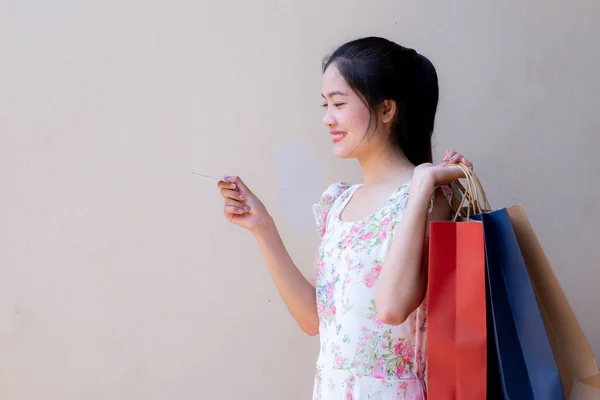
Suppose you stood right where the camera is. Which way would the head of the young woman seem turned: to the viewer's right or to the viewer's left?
to the viewer's left

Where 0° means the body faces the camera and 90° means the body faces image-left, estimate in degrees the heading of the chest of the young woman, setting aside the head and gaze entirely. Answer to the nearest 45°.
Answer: approximately 45°
